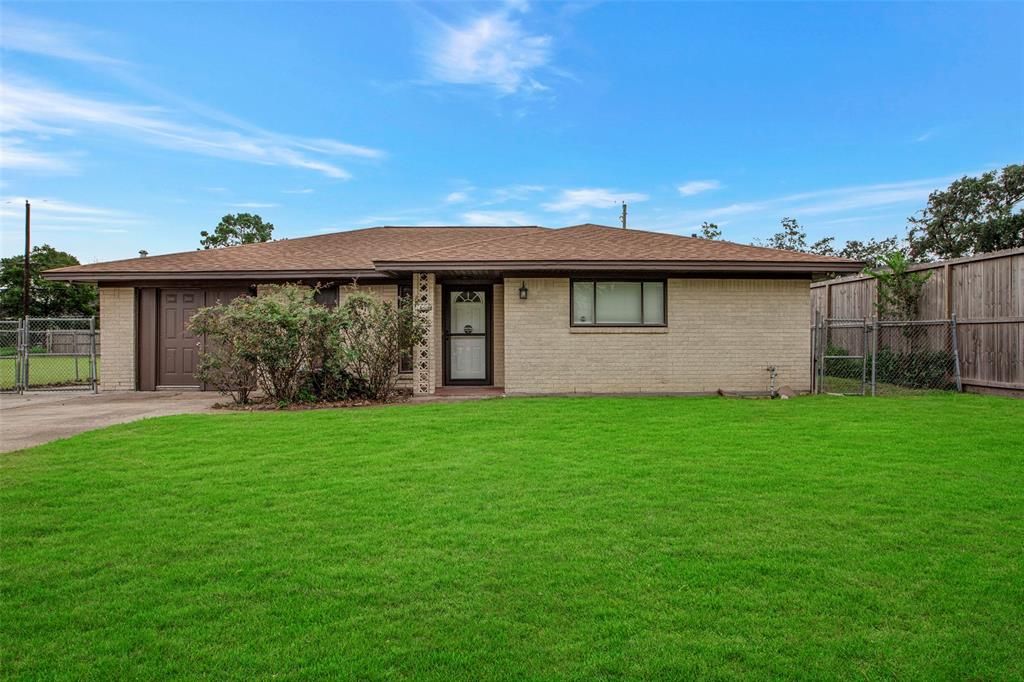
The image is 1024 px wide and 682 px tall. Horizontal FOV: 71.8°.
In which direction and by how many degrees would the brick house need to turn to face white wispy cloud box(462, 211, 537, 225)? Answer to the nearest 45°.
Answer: approximately 180°

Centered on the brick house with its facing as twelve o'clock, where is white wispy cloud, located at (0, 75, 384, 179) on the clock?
The white wispy cloud is roughly at 4 o'clock from the brick house.

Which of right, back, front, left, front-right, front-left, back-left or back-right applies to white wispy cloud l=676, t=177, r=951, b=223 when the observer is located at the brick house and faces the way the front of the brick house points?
back-left

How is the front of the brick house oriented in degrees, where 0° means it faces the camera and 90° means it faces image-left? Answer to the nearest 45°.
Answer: approximately 0°

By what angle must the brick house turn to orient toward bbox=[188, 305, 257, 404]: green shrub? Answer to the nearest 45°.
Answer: approximately 90° to its right

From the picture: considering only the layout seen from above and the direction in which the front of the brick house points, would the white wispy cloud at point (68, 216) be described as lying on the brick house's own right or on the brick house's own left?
on the brick house's own right

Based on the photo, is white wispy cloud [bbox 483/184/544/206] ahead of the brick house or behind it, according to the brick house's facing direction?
behind

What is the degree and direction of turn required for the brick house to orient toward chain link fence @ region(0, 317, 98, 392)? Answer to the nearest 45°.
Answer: approximately 90° to its right
